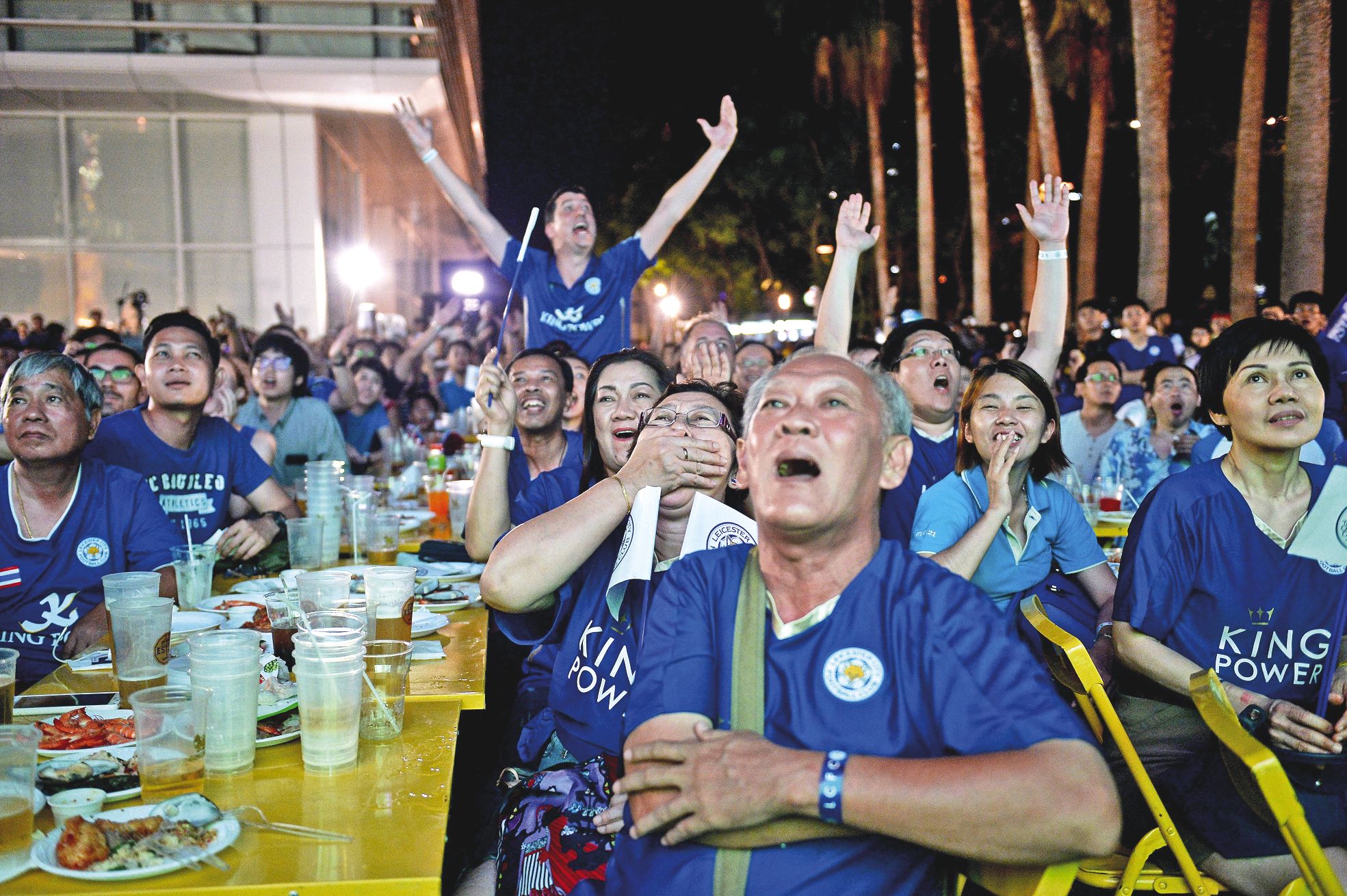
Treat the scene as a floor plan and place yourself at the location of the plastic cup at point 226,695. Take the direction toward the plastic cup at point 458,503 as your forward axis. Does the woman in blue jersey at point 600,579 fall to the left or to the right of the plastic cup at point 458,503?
right

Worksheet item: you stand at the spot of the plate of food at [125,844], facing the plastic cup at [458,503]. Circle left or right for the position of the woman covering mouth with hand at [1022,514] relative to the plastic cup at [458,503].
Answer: right

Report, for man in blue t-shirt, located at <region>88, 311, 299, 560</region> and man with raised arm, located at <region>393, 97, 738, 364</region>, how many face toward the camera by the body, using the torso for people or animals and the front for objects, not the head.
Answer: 2

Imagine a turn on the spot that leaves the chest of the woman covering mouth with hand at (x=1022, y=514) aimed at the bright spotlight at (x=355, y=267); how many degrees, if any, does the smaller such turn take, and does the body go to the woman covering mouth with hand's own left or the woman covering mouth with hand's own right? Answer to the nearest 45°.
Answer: approximately 135° to the woman covering mouth with hand's own right

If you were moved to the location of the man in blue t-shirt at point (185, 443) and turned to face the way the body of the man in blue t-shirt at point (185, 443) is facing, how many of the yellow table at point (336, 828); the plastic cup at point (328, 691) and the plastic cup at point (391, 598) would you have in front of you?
3

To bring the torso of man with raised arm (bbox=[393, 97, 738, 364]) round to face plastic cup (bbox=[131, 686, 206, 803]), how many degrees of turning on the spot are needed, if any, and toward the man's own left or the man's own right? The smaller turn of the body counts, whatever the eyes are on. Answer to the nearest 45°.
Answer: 0° — they already face it

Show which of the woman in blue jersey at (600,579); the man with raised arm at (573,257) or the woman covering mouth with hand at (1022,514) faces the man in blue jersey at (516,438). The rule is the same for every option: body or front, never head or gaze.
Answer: the man with raised arm

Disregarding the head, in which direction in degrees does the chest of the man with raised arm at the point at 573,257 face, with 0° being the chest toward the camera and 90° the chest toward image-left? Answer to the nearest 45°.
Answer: approximately 0°
